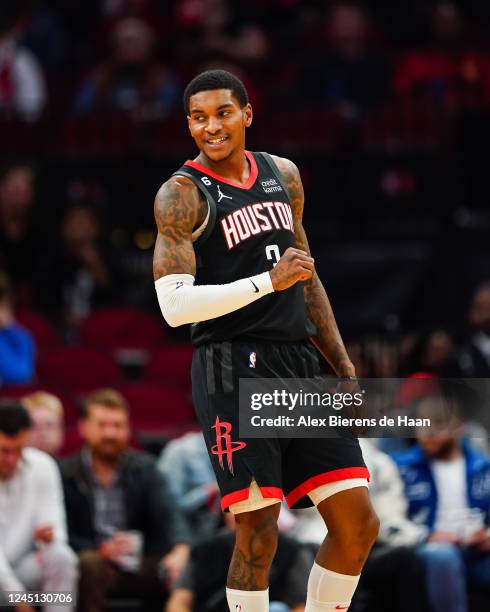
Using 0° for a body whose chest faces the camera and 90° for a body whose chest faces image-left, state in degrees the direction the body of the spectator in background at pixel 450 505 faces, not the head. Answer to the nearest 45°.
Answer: approximately 0°

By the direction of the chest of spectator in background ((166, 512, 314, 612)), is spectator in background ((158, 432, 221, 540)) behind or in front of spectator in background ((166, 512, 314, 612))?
behind

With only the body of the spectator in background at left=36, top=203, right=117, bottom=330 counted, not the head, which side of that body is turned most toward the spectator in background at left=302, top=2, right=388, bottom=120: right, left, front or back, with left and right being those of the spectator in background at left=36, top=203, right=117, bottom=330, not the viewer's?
left

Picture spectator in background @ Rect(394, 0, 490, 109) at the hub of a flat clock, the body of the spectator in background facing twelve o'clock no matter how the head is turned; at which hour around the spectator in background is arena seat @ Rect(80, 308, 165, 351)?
The arena seat is roughly at 2 o'clock from the spectator in background.

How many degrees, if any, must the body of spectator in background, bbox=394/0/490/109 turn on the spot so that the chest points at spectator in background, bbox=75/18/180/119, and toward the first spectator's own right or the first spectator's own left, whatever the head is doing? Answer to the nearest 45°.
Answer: approximately 90° to the first spectator's own right

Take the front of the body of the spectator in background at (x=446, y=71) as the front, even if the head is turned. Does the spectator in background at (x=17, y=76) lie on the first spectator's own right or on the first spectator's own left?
on the first spectator's own right
